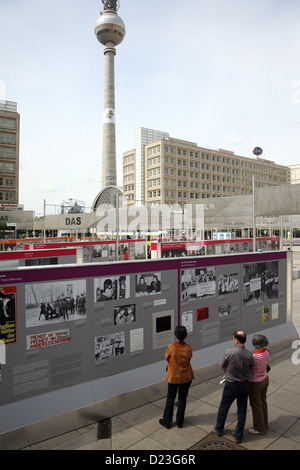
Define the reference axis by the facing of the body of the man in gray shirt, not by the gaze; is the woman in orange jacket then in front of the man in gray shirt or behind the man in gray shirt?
in front

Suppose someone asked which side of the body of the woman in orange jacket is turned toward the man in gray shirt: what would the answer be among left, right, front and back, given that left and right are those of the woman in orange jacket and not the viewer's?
right

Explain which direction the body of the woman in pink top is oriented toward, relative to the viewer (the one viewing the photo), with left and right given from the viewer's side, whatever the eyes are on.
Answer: facing away from the viewer and to the left of the viewer

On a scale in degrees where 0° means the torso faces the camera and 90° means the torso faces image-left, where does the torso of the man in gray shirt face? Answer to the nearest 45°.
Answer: approximately 135°

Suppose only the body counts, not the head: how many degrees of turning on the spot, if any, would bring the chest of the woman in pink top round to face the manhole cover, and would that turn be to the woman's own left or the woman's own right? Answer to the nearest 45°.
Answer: approximately 90° to the woman's own left

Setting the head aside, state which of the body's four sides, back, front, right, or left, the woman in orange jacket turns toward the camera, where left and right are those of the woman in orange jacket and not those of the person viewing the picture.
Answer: back
